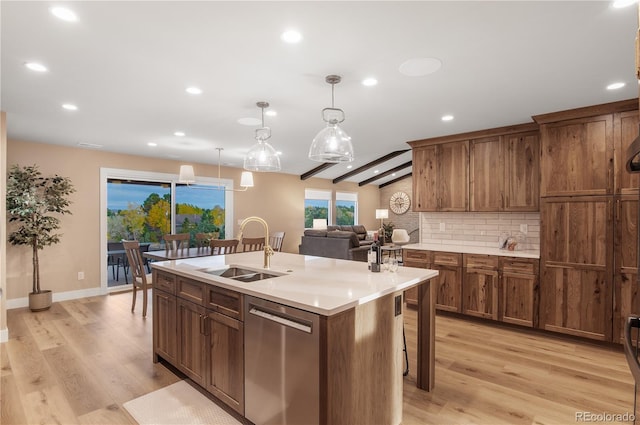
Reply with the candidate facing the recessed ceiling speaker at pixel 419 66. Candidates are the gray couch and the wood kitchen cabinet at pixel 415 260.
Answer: the wood kitchen cabinet

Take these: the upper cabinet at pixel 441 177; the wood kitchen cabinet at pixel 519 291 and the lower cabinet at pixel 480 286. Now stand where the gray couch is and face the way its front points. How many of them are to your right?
3

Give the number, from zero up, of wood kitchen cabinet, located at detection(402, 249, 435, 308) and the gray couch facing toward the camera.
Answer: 1

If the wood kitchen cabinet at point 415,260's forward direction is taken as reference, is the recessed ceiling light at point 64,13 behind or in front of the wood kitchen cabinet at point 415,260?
in front

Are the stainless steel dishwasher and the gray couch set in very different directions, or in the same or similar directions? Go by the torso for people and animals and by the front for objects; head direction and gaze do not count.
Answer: very different directions

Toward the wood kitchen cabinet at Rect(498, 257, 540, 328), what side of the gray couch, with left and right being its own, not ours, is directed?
right

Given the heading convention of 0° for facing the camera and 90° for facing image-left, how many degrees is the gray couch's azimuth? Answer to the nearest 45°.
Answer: approximately 225°

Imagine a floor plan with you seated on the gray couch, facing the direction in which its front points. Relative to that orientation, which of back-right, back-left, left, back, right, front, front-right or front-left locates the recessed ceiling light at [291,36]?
back-right

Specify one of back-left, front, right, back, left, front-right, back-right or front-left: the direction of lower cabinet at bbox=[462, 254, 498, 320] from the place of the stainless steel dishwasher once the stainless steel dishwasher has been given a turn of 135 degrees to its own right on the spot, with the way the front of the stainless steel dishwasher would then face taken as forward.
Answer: front-right
